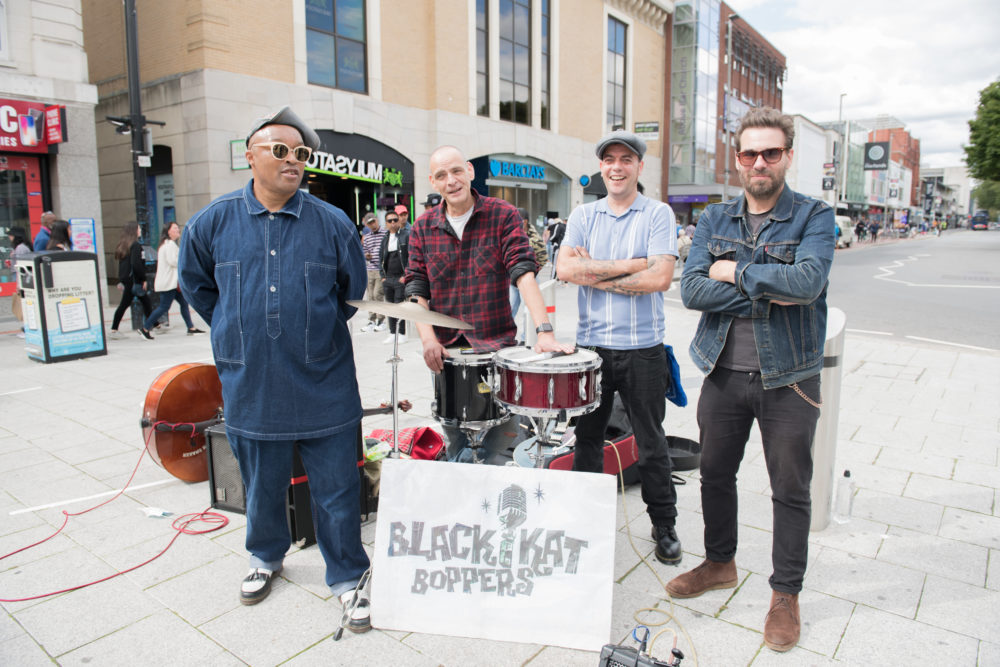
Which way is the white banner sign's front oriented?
toward the camera

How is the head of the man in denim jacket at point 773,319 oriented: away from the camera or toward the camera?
toward the camera

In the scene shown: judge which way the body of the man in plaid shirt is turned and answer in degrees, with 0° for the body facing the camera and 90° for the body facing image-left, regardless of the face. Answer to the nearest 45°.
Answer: approximately 0°

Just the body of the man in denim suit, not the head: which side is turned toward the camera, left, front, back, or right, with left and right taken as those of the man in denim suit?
front

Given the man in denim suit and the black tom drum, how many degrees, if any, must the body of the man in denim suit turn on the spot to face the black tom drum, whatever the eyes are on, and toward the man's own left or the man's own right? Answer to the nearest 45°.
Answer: approximately 135° to the man's own left

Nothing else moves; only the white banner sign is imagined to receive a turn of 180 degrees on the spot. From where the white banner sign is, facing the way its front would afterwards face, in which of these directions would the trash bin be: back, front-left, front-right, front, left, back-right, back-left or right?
front-left

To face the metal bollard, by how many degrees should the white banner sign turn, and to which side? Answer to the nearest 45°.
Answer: approximately 135° to its left

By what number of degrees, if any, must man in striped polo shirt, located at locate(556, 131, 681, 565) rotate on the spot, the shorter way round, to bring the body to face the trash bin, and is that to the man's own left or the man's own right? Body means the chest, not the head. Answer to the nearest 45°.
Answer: approximately 135° to the man's own right

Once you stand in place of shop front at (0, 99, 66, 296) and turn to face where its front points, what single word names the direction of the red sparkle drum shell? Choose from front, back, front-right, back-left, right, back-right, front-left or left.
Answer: front-right

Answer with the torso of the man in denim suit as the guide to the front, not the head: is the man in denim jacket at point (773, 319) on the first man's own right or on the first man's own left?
on the first man's own left
